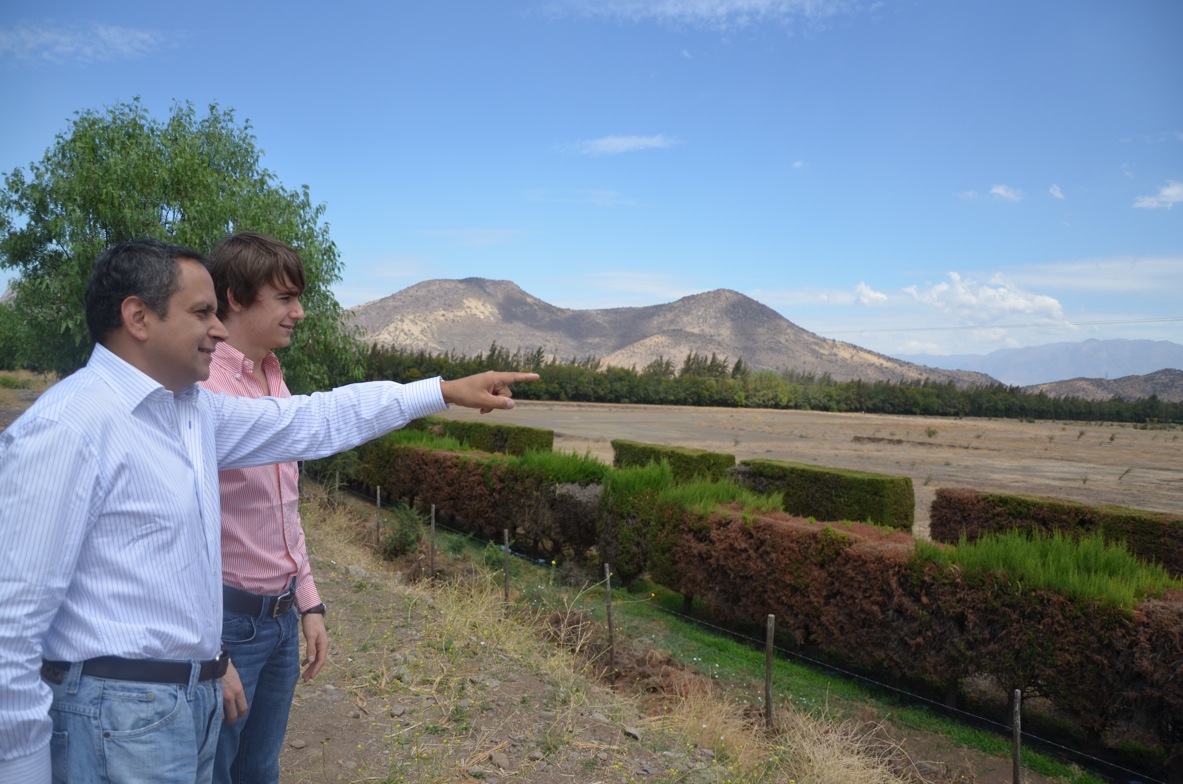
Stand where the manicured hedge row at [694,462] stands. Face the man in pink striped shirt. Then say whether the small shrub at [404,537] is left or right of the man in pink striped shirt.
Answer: right

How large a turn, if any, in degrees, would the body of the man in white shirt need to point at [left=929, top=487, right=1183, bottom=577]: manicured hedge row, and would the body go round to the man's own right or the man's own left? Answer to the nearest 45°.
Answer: approximately 45° to the man's own left

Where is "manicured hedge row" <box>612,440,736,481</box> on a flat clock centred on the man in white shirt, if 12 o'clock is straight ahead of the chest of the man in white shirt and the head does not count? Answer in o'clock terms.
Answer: The manicured hedge row is roughly at 10 o'clock from the man in white shirt.

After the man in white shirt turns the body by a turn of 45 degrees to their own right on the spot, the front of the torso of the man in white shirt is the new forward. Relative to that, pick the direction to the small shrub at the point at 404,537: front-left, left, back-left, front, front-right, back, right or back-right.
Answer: back-left

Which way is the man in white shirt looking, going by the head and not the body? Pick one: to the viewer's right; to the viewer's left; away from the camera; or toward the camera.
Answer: to the viewer's right

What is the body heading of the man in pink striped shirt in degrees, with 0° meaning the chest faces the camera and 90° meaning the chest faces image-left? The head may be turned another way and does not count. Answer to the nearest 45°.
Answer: approximately 315°

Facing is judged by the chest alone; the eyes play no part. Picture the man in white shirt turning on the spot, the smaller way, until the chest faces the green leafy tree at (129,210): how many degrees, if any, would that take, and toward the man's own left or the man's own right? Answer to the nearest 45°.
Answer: approximately 90° to the man's own left

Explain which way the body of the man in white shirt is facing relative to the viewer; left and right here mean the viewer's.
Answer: facing to the right of the viewer

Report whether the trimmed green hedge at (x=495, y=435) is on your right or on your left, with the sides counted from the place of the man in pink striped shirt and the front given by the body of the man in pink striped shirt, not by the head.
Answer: on your left

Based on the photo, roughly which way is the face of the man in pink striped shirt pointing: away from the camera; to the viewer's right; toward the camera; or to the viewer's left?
to the viewer's right

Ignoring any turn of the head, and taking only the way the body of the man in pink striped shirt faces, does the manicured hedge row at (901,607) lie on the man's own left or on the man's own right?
on the man's own left
